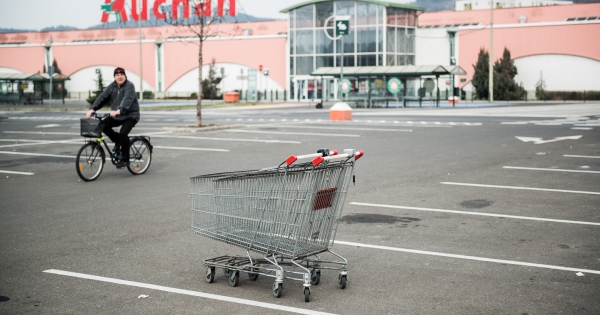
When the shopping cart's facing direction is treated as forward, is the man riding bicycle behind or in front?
in front

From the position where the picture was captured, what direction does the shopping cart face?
facing away from the viewer and to the left of the viewer
